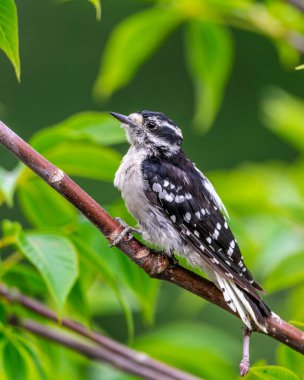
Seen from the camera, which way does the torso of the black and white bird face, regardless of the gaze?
to the viewer's left
